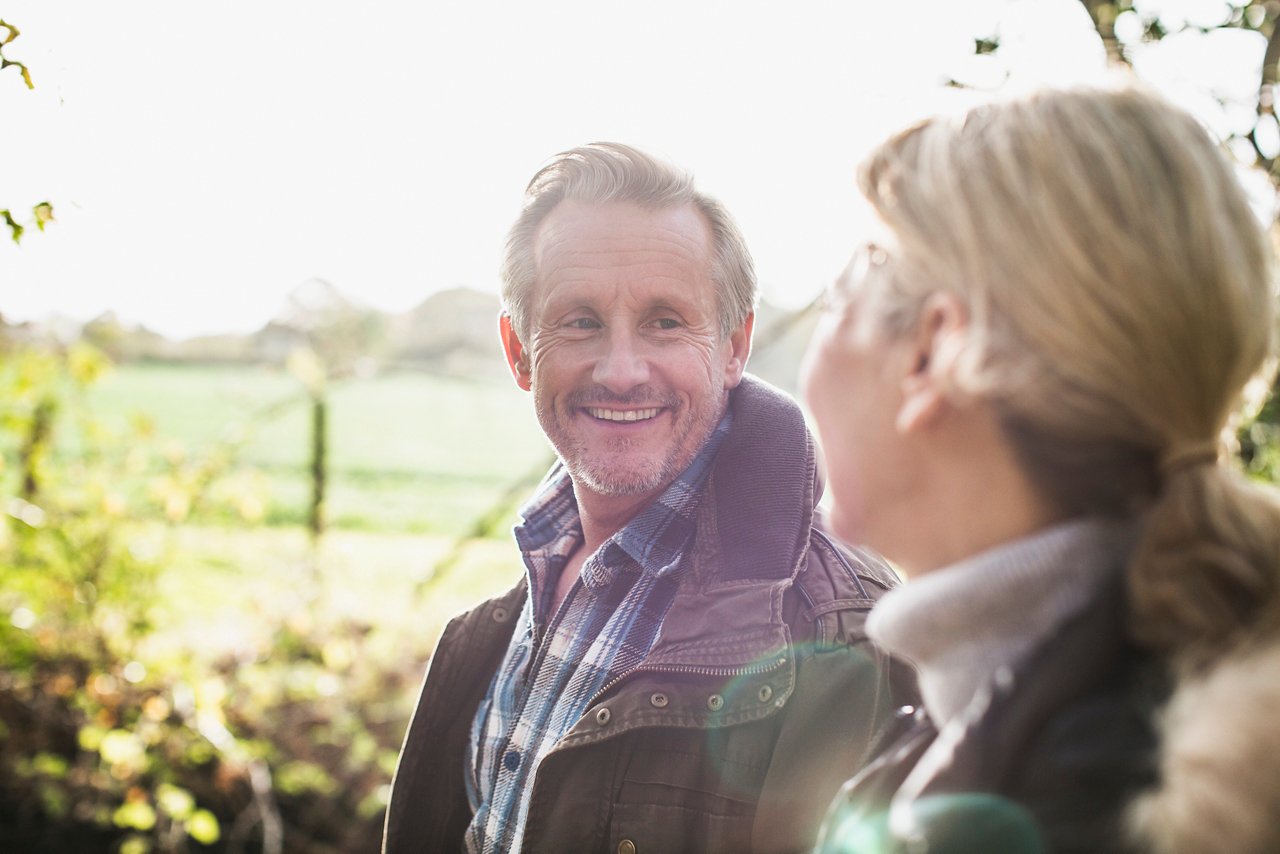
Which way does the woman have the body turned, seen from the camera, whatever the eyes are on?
to the viewer's left

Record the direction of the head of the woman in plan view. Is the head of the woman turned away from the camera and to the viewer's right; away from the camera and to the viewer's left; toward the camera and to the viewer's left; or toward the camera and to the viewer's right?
away from the camera and to the viewer's left

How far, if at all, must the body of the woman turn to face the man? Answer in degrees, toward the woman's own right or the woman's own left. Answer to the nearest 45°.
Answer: approximately 45° to the woman's own right

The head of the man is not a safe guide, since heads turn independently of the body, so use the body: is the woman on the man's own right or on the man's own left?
on the man's own left

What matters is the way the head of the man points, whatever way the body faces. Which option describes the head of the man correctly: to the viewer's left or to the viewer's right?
to the viewer's right
